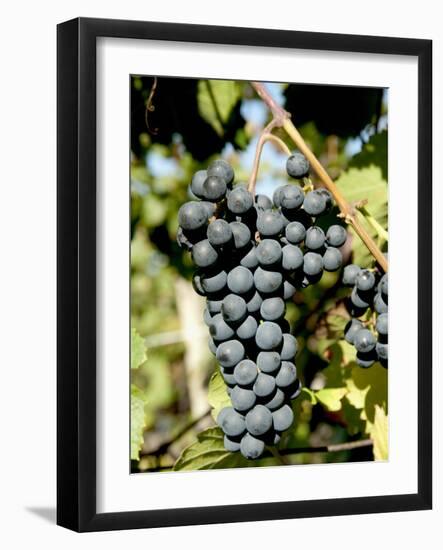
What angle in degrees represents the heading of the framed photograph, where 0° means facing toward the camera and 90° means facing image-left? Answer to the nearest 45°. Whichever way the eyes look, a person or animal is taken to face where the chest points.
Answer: approximately 315°
